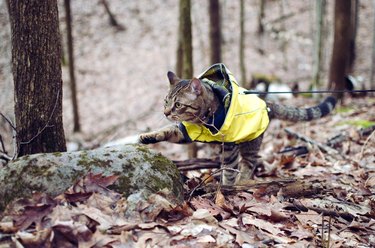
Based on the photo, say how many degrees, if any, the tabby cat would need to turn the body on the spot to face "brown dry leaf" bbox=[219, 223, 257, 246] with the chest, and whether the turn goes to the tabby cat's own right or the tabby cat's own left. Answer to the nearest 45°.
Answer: approximately 90° to the tabby cat's own left

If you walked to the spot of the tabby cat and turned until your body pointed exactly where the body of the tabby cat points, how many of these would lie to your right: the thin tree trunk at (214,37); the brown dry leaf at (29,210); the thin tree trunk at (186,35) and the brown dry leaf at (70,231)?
2

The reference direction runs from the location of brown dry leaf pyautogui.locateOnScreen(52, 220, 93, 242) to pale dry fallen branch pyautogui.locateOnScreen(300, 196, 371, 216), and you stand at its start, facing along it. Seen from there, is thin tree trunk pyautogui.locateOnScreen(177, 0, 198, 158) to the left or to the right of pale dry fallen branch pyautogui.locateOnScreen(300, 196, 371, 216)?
left

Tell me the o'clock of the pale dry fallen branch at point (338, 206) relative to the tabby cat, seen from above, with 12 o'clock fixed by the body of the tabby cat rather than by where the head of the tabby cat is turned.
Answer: The pale dry fallen branch is roughly at 7 o'clock from the tabby cat.

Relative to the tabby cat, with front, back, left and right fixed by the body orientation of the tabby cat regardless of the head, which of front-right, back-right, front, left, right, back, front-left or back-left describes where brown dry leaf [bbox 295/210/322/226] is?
back-left

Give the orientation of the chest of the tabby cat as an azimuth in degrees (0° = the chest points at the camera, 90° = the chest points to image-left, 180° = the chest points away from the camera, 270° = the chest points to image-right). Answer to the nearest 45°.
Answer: approximately 90°
